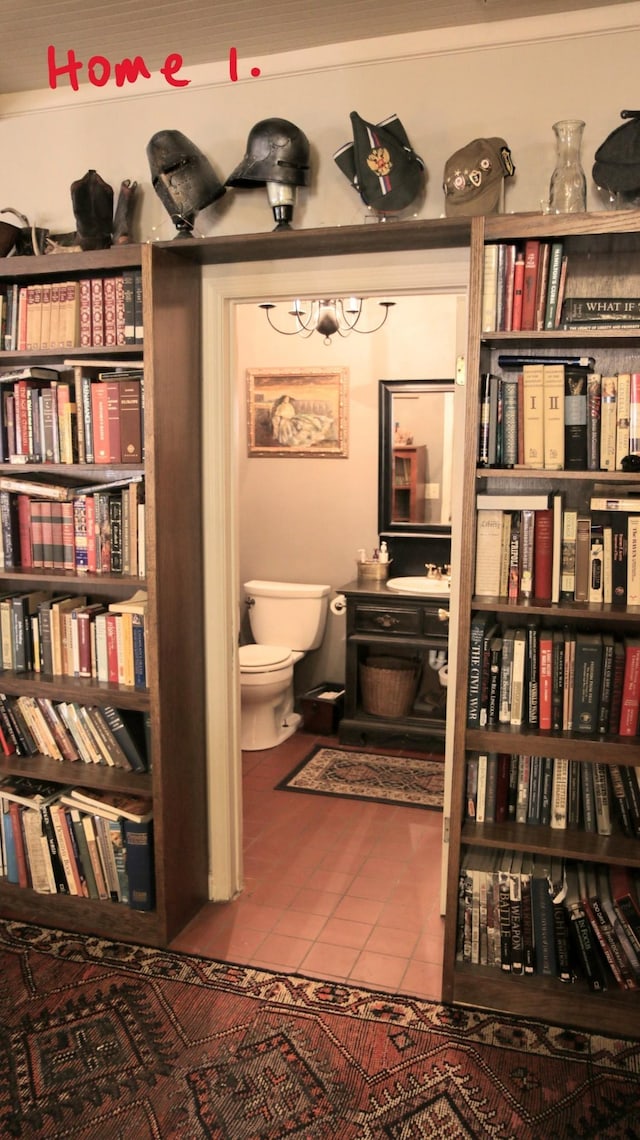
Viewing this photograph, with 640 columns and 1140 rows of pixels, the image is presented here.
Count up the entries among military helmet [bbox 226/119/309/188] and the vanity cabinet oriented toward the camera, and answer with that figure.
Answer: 1

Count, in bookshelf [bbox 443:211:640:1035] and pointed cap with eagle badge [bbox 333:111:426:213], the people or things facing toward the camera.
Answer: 2

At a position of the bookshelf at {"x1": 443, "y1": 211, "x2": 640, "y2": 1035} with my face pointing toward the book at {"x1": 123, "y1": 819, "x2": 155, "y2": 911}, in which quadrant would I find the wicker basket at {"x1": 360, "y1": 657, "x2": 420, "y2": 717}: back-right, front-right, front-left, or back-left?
front-right

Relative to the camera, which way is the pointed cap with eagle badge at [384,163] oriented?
toward the camera

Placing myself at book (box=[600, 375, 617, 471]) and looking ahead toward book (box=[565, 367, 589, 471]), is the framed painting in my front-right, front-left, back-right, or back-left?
front-right

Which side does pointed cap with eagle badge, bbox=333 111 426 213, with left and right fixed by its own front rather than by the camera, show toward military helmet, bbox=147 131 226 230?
right
